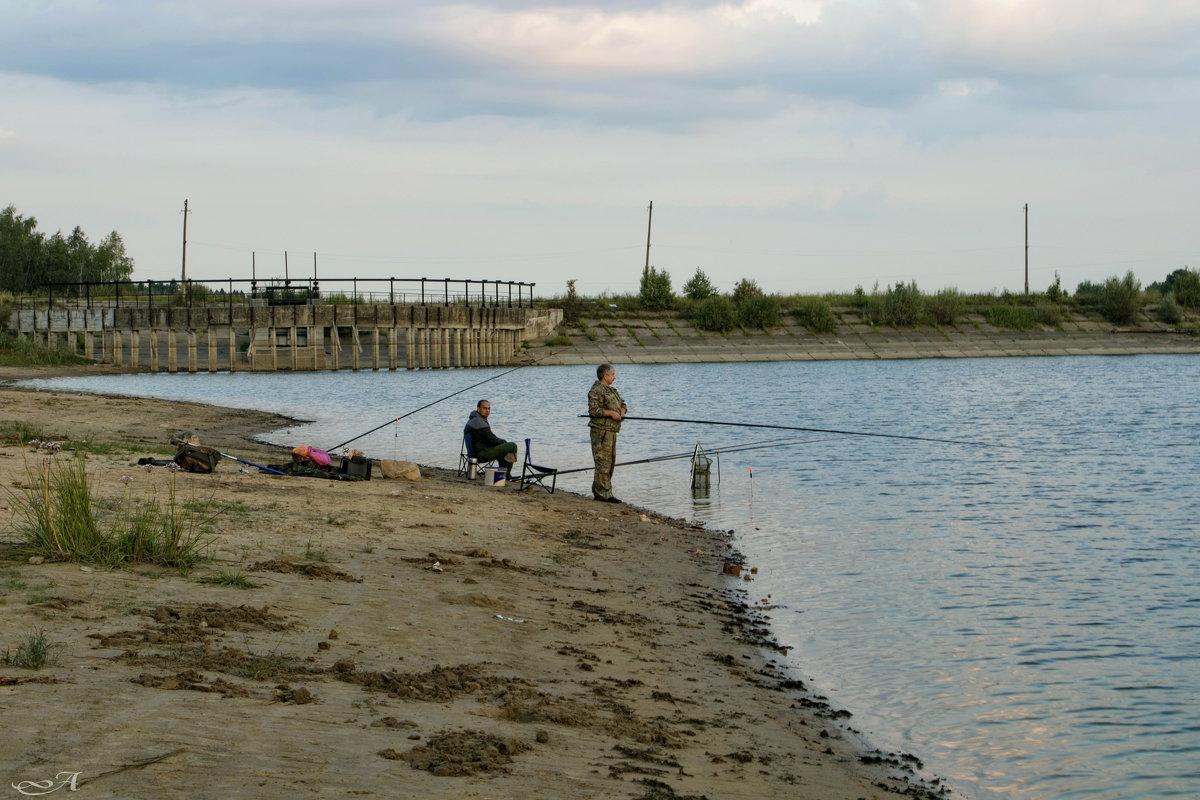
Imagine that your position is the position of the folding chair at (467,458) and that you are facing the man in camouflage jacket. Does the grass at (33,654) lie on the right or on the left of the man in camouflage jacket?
right

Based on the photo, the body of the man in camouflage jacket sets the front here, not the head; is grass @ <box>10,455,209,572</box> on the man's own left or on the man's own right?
on the man's own right

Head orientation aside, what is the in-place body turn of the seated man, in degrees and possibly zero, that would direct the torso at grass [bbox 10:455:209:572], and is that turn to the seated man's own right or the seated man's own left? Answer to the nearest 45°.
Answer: approximately 90° to the seated man's own right

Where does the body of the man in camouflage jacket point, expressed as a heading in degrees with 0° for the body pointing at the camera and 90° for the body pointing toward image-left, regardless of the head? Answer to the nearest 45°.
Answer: approximately 270°

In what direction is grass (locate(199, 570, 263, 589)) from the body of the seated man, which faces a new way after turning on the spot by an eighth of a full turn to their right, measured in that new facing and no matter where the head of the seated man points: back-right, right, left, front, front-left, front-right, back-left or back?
front-right

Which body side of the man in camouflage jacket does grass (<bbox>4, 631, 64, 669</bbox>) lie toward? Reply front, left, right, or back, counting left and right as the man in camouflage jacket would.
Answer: right

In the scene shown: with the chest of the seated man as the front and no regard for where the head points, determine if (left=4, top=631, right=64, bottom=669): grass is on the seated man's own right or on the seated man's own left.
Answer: on the seated man's own right

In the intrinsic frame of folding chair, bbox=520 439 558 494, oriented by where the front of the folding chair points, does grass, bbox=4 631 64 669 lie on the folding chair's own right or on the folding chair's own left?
on the folding chair's own right

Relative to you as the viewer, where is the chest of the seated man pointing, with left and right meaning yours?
facing to the right of the viewer

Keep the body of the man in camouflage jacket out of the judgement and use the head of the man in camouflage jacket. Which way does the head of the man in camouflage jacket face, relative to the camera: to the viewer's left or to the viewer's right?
to the viewer's right

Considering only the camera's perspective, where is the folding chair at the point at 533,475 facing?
facing to the right of the viewer

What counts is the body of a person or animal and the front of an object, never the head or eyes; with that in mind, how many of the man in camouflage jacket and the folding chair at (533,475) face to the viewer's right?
2
